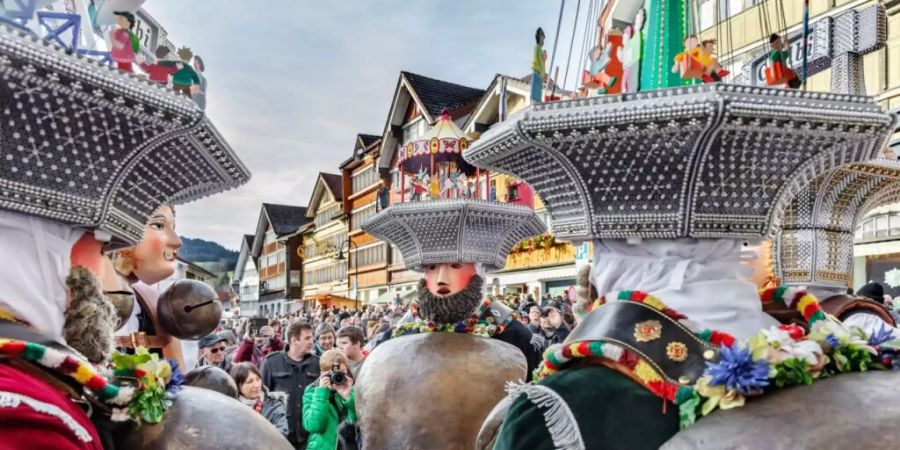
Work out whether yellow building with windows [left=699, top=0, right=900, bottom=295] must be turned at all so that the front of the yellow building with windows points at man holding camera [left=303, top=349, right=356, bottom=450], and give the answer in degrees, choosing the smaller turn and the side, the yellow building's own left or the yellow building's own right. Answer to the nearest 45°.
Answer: approximately 45° to the yellow building's own left

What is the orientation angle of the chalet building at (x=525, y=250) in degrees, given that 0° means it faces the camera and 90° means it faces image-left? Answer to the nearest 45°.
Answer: approximately 45°

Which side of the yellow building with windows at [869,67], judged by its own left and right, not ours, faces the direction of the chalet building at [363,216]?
right

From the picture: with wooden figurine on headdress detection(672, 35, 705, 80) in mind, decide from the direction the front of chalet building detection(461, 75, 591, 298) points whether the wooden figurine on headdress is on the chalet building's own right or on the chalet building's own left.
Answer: on the chalet building's own left

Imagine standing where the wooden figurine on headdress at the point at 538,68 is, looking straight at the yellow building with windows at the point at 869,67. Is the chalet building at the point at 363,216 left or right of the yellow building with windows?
left

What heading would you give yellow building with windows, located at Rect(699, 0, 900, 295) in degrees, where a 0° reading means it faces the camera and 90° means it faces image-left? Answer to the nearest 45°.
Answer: approximately 45°

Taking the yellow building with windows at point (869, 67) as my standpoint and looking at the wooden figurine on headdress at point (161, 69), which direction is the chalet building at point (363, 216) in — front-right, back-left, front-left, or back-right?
back-right

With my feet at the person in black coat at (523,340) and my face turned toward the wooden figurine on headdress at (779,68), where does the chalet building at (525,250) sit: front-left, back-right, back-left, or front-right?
back-left
